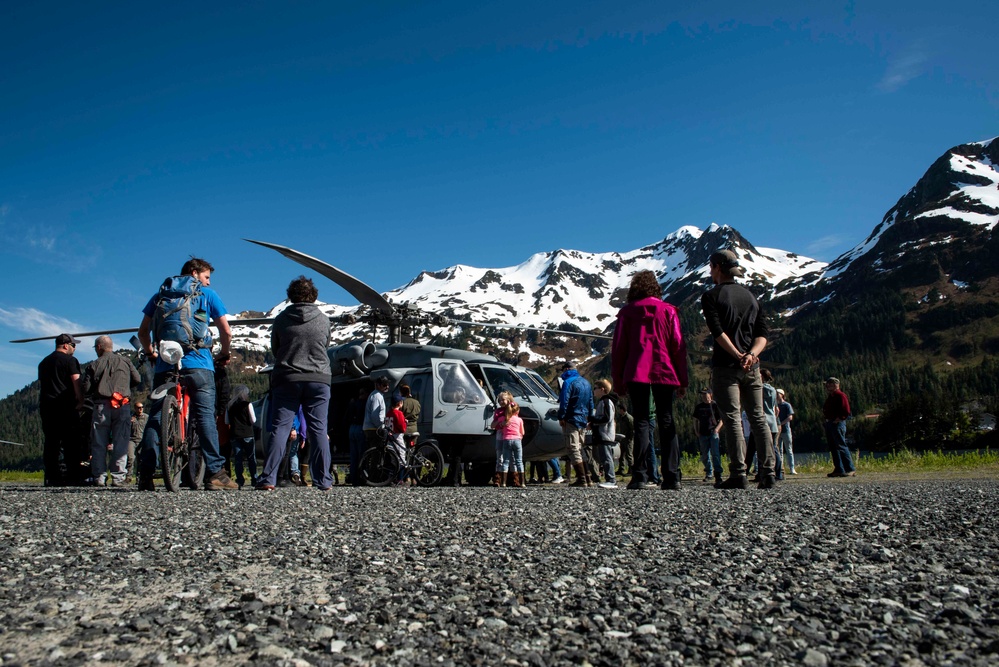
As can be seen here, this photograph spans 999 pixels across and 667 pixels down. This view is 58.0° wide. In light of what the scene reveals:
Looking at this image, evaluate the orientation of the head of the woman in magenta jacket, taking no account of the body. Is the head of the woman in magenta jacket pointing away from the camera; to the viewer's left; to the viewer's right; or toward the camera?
away from the camera

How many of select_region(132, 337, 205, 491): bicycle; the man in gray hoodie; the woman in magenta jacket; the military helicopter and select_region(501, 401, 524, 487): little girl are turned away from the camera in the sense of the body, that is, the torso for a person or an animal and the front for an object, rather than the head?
4

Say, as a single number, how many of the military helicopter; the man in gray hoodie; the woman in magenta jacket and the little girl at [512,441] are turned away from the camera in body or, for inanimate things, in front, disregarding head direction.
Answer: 3

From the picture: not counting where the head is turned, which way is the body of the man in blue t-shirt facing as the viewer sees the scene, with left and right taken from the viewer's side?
facing away from the viewer and to the right of the viewer

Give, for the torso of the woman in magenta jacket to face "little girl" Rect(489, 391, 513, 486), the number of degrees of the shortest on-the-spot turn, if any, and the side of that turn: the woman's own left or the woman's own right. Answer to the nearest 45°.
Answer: approximately 45° to the woman's own left

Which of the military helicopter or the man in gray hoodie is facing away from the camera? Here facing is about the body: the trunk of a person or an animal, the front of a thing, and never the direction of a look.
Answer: the man in gray hoodie

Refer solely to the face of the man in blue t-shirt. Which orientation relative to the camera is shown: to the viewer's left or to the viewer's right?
to the viewer's right

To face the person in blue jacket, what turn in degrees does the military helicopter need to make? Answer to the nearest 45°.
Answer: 0° — it already faces them

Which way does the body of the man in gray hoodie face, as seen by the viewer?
away from the camera

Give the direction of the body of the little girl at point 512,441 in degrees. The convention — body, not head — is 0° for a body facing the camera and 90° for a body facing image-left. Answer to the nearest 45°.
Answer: approximately 180°

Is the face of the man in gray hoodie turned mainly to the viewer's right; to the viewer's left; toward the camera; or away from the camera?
away from the camera

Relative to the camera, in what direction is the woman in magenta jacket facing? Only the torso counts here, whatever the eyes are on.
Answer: away from the camera

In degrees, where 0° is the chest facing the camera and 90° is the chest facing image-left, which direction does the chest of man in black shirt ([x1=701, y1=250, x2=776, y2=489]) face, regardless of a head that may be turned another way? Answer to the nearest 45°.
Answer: approximately 135°
